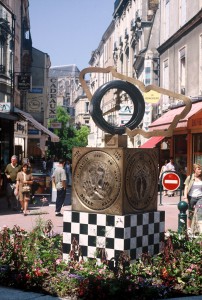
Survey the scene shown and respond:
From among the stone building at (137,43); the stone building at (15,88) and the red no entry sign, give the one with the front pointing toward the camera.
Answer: the red no entry sign

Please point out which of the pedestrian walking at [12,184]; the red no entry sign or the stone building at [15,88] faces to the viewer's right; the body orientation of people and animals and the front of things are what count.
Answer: the stone building

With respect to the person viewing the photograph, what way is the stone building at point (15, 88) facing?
facing to the right of the viewer

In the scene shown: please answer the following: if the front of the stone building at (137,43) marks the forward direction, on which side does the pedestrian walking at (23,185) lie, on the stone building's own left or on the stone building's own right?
on the stone building's own left

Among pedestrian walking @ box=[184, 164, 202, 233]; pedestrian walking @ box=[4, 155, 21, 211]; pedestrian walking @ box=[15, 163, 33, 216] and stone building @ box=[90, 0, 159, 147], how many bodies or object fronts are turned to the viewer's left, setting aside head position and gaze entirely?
1

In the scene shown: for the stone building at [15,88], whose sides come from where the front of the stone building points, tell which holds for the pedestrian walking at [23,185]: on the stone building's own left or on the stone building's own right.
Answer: on the stone building's own right

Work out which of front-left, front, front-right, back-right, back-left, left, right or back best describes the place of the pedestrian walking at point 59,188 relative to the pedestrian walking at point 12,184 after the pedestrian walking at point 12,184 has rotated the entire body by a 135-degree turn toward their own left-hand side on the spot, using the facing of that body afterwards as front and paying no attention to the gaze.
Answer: right

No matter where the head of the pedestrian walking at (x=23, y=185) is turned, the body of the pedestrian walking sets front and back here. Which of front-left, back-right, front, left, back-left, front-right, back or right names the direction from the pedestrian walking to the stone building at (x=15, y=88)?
back

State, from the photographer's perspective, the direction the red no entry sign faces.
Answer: facing the viewer

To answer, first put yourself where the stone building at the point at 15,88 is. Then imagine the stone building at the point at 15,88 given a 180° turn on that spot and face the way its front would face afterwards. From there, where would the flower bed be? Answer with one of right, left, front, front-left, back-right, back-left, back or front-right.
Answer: left

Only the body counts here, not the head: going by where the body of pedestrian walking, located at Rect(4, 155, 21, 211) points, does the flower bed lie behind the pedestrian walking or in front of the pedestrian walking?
in front

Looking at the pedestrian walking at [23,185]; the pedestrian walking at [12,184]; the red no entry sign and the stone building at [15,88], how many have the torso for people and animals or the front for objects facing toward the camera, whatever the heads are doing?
3

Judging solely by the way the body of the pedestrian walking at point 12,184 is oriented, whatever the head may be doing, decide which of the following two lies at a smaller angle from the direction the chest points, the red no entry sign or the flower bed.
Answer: the flower bed

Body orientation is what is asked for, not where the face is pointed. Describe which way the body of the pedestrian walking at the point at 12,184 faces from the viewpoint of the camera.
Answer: toward the camera

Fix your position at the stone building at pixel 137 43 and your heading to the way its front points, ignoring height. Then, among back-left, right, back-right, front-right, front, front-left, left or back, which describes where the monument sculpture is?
left

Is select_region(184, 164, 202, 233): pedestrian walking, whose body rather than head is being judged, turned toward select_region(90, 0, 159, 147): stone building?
no
